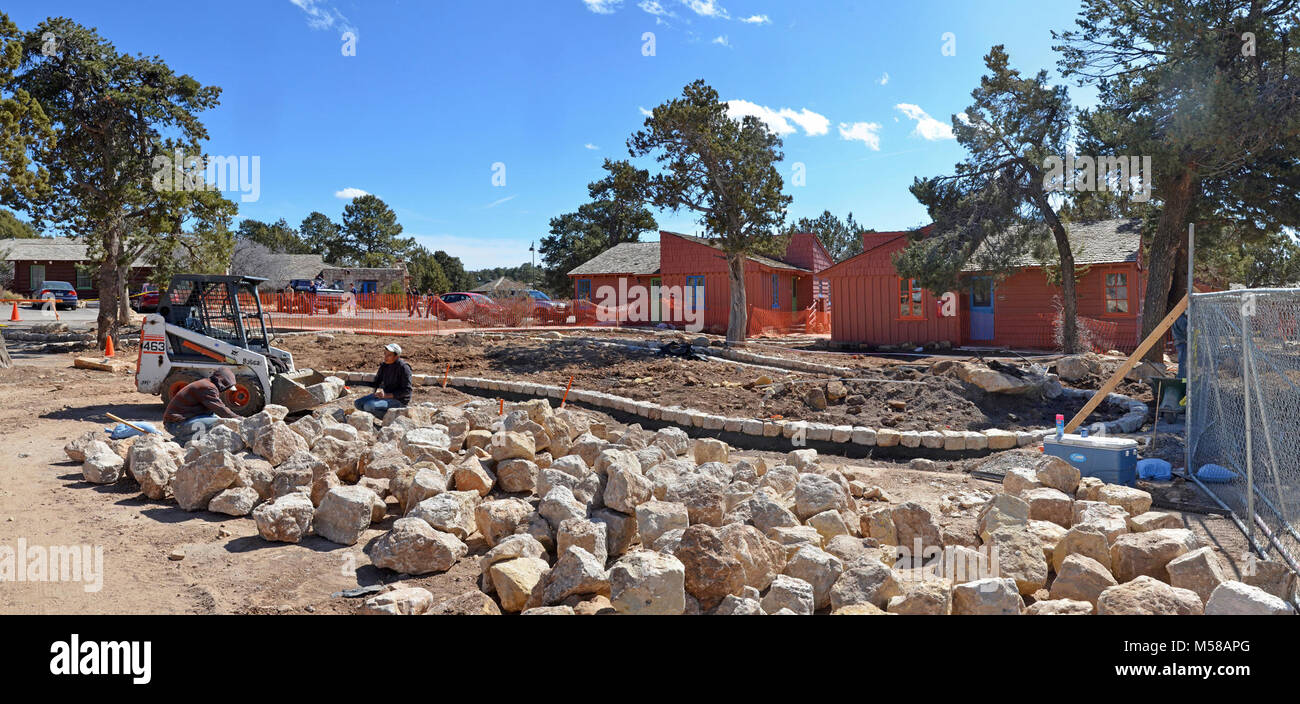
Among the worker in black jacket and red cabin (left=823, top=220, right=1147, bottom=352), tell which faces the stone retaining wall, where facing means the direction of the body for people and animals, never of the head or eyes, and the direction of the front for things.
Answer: the red cabin

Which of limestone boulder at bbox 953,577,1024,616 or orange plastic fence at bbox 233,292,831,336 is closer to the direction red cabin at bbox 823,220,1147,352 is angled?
the limestone boulder

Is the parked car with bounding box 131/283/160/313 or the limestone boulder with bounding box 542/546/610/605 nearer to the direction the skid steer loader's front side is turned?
the limestone boulder

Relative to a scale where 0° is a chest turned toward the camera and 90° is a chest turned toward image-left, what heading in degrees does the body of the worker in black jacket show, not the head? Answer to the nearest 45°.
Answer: approximately 45°

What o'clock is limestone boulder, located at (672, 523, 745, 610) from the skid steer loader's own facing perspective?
The limestone boulder is roughly at 1 o'clock from the skid steer loader.

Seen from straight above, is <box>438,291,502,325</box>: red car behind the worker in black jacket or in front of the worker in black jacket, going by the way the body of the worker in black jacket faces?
behind

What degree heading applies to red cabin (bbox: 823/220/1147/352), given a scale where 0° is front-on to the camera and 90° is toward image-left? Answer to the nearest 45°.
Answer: approximately 0°

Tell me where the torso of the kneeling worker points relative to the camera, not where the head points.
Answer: to the viewer's right

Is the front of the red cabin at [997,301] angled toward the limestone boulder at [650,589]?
yes

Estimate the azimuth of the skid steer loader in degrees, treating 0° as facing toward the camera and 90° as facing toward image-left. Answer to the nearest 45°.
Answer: approximately 315°

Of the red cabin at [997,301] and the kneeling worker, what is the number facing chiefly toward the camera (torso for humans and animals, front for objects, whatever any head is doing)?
1

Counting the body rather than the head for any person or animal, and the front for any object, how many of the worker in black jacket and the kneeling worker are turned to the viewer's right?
1
